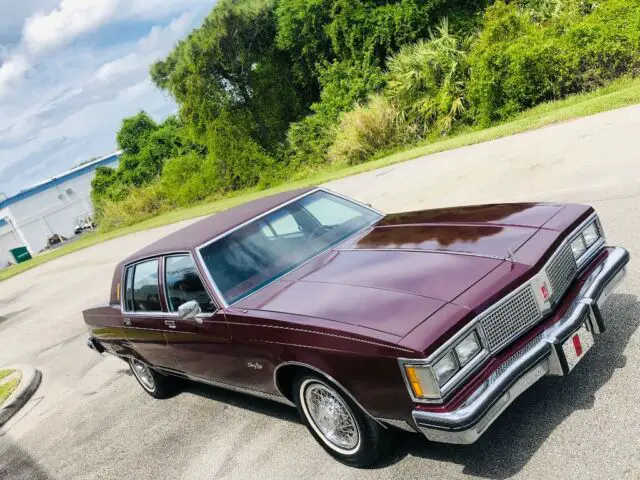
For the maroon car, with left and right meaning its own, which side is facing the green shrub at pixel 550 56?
left

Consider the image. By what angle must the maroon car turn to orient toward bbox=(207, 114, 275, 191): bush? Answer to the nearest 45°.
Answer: approximately 135° to its left

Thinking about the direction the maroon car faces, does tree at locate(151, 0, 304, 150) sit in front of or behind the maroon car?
behind

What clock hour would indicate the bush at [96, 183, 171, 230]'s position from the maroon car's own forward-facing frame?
The bush is roughly at 7 o'clock from the maroon car.

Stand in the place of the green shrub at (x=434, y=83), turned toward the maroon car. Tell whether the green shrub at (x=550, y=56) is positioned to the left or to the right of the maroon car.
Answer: left

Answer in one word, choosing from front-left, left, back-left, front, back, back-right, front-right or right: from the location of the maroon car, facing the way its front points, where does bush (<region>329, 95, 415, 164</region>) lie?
back-left

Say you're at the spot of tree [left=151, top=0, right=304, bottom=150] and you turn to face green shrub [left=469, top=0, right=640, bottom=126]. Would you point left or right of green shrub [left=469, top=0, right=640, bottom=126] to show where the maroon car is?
right

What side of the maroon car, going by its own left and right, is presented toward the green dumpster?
back

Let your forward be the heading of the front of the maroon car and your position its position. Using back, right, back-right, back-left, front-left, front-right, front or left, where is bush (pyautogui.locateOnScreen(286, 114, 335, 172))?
back-left

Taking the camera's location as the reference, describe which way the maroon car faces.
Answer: facing the viewer and to the right of the viewer

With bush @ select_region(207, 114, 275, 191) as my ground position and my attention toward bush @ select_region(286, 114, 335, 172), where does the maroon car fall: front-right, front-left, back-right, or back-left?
front-right

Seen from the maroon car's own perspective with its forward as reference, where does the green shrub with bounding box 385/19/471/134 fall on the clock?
The green shrub is roughly at 8 o'clock from the maroon car.
